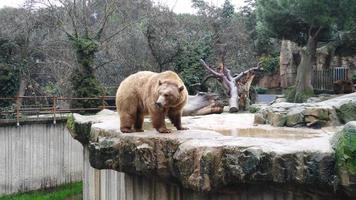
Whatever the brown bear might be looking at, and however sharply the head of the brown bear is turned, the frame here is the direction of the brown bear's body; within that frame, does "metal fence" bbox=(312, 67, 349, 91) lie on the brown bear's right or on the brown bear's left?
on the brown bear's left

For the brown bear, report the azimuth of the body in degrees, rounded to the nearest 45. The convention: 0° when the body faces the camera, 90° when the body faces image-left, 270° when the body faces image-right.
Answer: approximately 315°

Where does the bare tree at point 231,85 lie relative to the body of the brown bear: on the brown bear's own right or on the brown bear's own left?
on the brown bear's own left

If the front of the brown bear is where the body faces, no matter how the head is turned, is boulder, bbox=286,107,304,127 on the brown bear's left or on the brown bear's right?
on the brown bear's left

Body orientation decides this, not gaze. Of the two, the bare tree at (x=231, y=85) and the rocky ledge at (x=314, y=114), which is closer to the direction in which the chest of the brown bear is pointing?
the rocky ledge

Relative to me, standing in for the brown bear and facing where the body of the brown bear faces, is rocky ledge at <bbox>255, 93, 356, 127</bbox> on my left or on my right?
on my left

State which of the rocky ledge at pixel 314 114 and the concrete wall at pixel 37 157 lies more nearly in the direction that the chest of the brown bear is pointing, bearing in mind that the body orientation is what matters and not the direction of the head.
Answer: the rocky ledge
